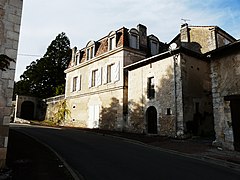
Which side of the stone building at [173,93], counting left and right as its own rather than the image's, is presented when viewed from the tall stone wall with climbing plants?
right

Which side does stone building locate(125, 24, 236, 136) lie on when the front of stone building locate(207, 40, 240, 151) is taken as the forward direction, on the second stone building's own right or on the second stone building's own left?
on the second stone building's own right

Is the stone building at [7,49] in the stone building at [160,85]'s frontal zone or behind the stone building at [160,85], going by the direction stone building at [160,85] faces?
frontal zone

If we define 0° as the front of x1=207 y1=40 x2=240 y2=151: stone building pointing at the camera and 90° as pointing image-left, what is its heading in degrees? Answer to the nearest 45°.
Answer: approximately 45°

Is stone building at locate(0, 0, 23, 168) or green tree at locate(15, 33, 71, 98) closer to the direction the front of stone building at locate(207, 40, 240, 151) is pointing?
the stone building

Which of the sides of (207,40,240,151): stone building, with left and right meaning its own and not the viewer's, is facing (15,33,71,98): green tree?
right

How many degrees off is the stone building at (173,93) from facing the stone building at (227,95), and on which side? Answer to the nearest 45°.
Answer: approximately 90° to its left

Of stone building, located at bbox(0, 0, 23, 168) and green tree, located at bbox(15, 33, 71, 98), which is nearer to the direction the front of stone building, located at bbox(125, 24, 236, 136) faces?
the stone building

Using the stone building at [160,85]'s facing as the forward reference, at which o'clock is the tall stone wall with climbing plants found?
The tall stone wall with climbing plants is roughly at 3 o'clock from the stone building.

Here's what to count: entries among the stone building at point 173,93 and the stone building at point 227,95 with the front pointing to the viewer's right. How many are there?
0

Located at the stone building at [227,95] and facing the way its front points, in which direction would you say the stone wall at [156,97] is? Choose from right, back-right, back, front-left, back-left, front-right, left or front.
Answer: right

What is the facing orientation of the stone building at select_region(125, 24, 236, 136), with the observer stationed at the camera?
facing the viewer and to the left of the viewer
